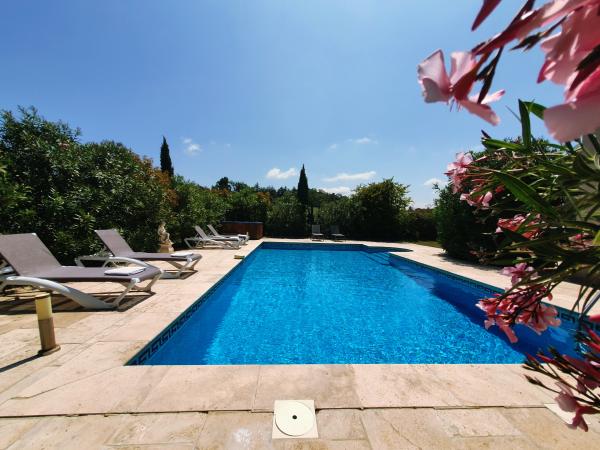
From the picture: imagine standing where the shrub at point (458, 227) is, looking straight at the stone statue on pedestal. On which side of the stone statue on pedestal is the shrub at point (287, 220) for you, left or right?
right

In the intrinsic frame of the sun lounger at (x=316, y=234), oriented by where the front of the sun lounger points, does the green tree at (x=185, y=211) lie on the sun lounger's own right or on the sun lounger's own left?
on the sun lounger's own right

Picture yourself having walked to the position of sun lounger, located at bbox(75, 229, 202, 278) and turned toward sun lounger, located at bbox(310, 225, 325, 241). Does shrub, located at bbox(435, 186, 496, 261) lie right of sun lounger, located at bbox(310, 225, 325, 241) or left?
right

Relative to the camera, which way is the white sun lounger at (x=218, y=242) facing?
to the viewer's right

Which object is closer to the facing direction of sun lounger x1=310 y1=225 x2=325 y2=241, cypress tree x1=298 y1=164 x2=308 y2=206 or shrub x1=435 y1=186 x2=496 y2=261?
the shrub

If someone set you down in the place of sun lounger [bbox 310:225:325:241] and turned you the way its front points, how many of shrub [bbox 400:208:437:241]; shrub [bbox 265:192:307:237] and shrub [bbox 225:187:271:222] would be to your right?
2

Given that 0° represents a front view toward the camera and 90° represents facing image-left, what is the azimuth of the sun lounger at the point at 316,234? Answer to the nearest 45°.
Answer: approximately 0°

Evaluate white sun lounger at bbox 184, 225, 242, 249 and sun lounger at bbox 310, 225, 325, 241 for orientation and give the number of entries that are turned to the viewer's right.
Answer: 1

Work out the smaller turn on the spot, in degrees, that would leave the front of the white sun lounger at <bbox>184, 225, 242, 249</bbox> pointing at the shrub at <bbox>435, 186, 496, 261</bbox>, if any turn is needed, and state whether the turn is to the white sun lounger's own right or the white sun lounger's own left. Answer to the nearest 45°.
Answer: approximately 45° to the white sun lounger's own right

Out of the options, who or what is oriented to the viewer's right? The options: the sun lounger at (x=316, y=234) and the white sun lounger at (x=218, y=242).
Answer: the white sun lounger

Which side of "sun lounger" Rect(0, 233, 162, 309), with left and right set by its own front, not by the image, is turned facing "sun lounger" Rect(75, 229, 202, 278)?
left

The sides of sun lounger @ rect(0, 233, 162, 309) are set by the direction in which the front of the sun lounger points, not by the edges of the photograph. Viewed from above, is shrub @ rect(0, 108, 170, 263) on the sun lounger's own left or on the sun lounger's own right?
on the sun lounger's own left

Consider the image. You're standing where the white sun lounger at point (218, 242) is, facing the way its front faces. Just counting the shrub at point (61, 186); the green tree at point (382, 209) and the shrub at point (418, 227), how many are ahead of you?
2
